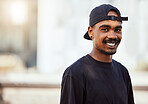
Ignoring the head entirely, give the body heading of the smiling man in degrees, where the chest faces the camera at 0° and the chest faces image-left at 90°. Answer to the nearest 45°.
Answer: approximately 315°
